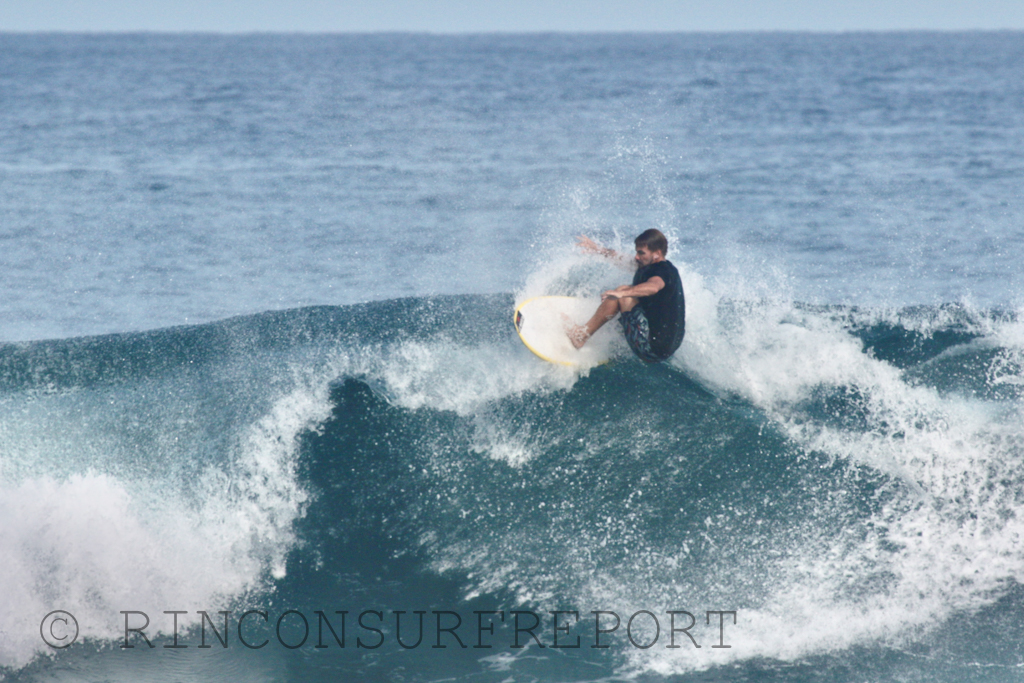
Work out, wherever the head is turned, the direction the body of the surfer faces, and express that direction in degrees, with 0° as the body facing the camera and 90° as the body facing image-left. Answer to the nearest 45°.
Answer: approximately 90°
